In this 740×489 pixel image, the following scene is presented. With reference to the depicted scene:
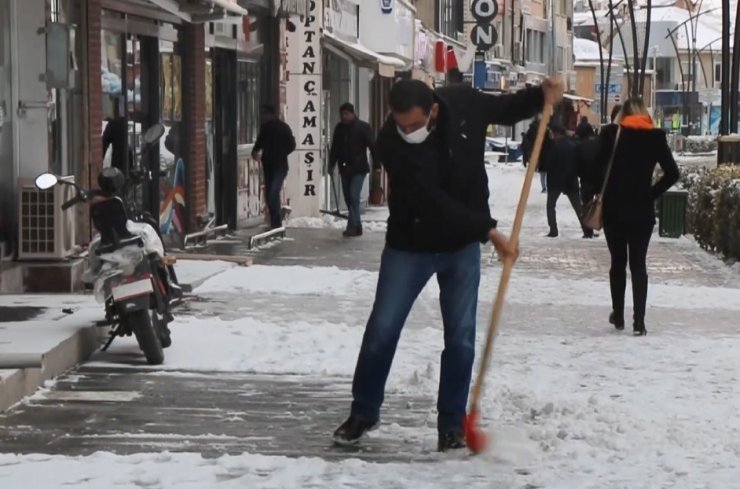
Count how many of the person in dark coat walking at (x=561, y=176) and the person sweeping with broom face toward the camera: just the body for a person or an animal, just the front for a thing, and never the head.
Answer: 1

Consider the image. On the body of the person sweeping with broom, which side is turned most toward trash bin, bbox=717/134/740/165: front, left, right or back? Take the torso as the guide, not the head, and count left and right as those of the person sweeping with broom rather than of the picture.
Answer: back
